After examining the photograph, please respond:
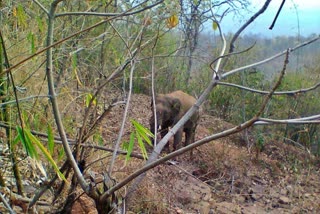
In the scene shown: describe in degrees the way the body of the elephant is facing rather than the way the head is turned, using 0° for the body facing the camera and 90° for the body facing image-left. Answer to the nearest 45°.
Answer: approximately 45°

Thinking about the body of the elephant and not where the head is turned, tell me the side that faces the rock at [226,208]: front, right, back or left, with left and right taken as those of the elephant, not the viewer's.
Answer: left
